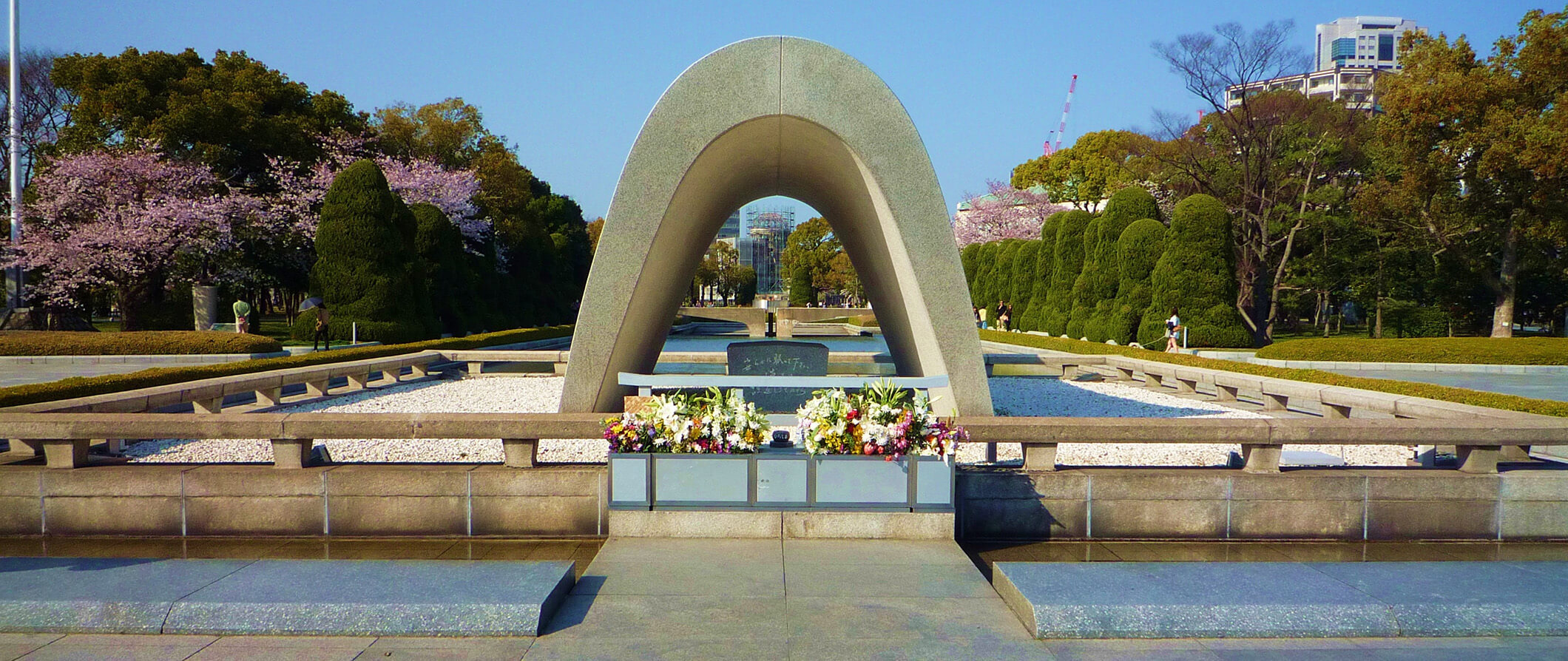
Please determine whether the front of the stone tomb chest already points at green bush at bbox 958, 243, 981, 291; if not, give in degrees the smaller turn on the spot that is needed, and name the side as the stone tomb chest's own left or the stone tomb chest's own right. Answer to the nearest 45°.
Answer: approximately 180°

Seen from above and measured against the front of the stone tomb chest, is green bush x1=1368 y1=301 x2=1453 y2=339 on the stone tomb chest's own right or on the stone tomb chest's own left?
on the stone tomb chest's own left

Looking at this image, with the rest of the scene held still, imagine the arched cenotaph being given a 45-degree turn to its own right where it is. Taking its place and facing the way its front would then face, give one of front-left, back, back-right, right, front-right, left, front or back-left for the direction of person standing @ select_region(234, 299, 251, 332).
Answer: right

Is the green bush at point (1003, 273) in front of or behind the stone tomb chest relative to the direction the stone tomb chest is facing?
behind

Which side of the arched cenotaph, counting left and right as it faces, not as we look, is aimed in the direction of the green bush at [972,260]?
back

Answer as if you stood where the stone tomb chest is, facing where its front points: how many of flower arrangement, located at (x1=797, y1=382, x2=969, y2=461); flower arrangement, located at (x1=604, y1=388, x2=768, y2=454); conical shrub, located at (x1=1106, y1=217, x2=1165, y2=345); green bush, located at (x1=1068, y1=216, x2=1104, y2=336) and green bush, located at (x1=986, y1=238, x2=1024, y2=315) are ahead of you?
2

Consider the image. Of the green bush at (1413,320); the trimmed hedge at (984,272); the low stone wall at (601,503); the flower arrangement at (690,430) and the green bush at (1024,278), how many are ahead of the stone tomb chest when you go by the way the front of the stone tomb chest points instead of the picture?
2
